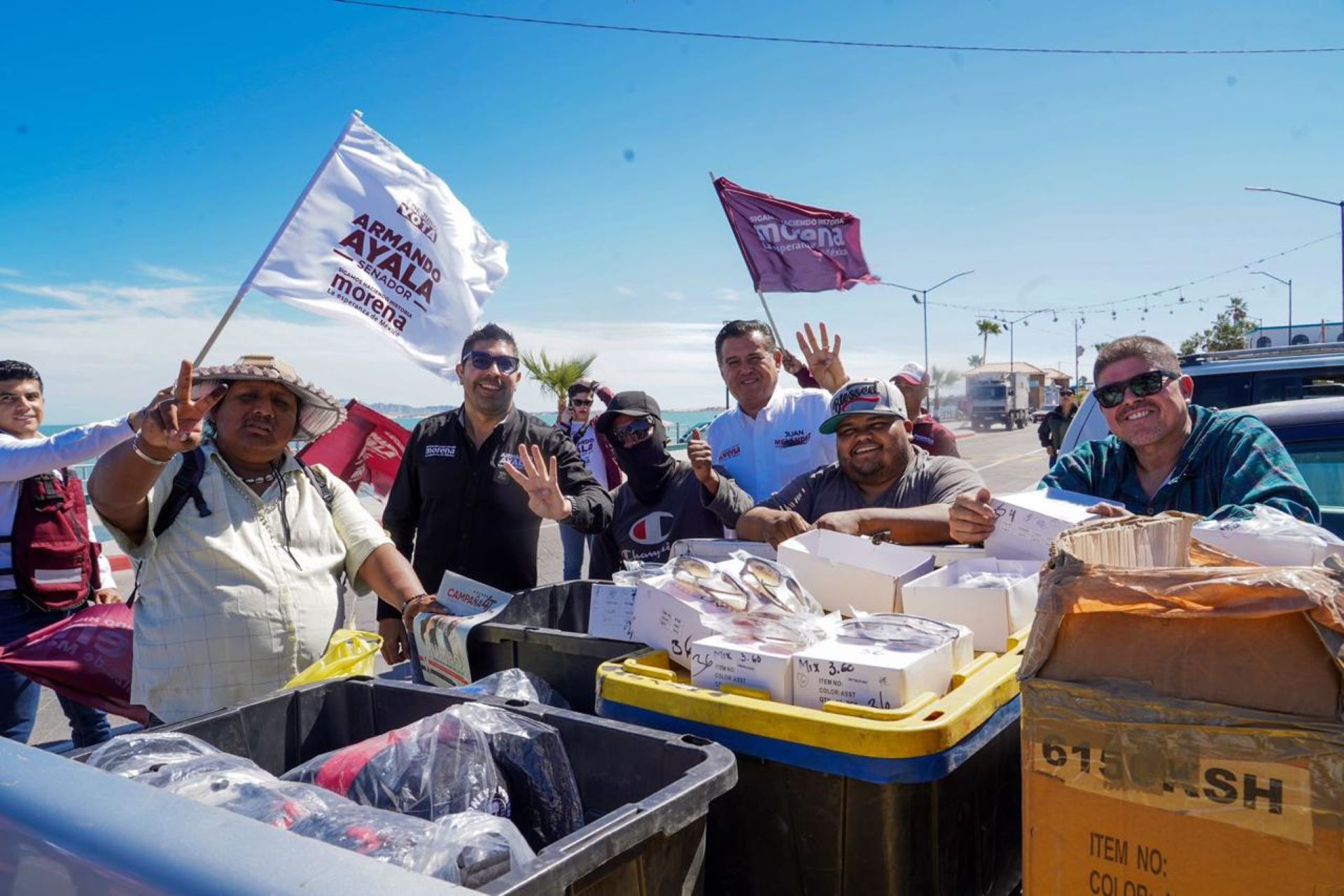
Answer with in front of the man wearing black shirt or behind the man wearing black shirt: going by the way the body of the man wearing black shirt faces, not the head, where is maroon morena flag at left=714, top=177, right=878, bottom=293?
behind

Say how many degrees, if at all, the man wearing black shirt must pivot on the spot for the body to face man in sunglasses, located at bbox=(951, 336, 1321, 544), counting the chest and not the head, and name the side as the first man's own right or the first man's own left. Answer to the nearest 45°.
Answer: approximately 45° to the first man's own left

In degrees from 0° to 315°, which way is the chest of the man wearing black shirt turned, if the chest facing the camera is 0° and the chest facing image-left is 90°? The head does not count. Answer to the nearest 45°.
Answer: approximately 0°

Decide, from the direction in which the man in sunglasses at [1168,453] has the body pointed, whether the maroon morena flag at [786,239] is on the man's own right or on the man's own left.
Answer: on the man's own right

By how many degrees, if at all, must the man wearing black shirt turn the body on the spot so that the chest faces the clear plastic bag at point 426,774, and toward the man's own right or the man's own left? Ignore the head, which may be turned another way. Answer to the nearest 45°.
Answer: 0° — they already face it

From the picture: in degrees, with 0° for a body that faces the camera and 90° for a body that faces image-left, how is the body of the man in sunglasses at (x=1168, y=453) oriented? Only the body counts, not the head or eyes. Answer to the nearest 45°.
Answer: approximately 45°

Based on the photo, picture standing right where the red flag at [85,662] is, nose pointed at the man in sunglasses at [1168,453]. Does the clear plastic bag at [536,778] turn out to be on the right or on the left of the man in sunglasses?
right

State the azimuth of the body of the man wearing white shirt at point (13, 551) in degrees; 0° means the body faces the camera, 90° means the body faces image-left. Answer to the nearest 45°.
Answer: approximately 315°

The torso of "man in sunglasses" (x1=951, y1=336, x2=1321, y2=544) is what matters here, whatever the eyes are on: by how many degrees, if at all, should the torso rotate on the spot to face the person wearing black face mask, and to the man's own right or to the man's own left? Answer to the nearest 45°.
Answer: approximately 45° to the man's own right
